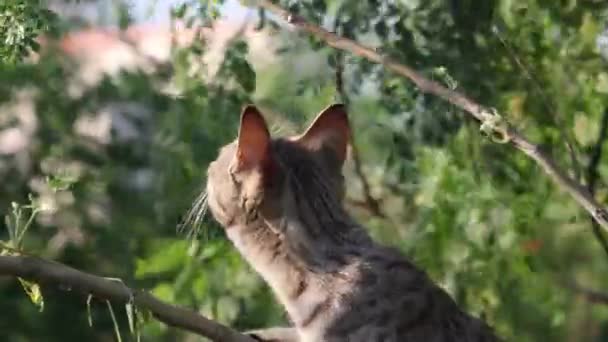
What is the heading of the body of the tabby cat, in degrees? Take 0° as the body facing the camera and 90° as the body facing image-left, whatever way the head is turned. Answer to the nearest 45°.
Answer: approximately 135°
